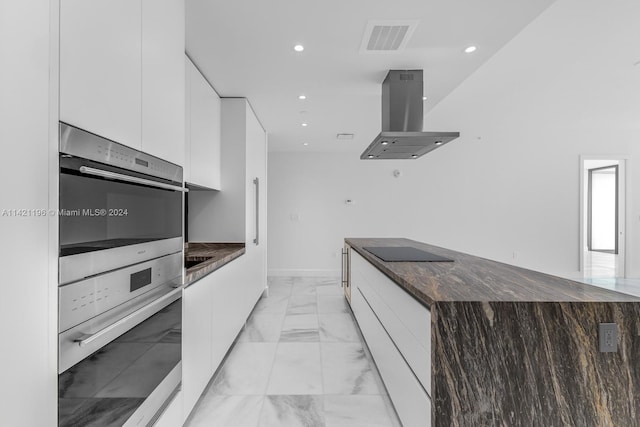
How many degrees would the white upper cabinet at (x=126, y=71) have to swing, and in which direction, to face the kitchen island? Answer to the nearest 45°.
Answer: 0° — it already faces it

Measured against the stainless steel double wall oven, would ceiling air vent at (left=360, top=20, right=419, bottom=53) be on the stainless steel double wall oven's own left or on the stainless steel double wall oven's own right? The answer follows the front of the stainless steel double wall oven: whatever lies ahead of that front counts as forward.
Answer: on the stainless steel double wall oven's own left

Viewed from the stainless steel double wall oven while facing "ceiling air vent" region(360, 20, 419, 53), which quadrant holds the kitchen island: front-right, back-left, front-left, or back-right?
front-right

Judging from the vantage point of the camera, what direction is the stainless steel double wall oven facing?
facing the viewer and to the right of the viewer

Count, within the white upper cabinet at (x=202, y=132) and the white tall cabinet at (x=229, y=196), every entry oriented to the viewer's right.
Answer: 2

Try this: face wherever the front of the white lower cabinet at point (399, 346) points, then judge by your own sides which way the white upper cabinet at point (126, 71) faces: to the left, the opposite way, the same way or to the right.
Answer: the opposite way

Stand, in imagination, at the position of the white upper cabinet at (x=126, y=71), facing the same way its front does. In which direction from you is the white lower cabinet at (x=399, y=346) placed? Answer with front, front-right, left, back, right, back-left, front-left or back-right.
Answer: front-left

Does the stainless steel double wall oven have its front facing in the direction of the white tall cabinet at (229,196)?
no

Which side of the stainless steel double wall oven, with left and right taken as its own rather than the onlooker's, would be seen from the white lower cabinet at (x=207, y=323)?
left

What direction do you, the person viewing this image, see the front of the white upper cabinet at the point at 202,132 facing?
facing to the right of the viewer

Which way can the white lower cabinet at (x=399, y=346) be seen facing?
to the viewer's left

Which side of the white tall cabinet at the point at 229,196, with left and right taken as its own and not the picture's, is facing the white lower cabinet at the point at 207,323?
right

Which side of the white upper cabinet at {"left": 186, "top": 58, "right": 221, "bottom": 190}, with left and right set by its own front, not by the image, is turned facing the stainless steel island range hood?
front

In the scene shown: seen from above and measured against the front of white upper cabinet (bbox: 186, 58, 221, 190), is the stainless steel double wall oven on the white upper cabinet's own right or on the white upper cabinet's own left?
on the white upper cabinet's own right

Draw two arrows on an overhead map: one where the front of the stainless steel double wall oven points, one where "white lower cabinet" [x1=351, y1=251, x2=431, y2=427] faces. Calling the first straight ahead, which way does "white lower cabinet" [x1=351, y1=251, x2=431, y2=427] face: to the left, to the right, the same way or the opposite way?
the opposite way

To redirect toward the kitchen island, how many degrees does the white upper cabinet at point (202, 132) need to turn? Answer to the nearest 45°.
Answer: approximately 45° to its right
